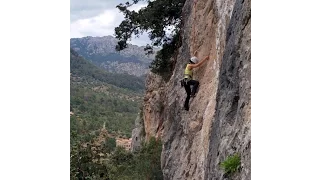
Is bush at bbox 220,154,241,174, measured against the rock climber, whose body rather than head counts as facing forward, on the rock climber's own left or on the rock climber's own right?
on the rock climber's own right

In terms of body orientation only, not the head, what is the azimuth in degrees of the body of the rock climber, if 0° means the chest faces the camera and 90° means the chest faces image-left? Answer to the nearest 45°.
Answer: approximately 225°
